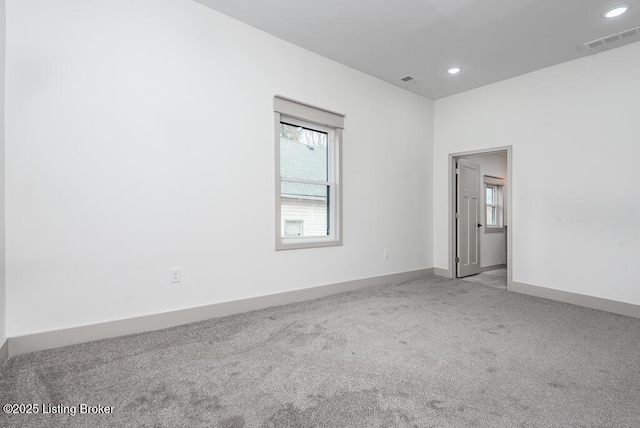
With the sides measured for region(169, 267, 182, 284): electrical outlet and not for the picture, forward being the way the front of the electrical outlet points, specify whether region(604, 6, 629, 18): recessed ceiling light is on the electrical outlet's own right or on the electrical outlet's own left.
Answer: on the electrical outlet's own left

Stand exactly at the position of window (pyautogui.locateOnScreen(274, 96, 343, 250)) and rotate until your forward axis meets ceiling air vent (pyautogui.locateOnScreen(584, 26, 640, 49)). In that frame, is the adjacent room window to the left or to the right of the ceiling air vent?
left

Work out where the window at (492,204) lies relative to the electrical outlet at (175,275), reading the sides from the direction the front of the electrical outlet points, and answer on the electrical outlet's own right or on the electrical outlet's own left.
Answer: on the electrical outlet's own left

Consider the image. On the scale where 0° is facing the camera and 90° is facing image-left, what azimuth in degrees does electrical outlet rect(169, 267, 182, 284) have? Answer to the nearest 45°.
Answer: approximately 0°

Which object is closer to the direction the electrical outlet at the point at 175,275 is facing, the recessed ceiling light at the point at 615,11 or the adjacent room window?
the recessed ceiling light

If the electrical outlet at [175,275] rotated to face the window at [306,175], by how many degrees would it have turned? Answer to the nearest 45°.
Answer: approximately 90° to its left

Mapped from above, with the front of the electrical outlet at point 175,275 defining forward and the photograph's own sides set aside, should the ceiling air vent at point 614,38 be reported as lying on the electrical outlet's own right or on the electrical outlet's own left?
on the electrical outlet's own left

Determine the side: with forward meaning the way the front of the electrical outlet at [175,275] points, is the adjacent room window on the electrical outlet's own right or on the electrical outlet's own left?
on the electrical outlet's own left

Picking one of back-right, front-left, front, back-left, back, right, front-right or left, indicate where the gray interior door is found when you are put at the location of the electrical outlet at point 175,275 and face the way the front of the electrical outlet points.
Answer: left
